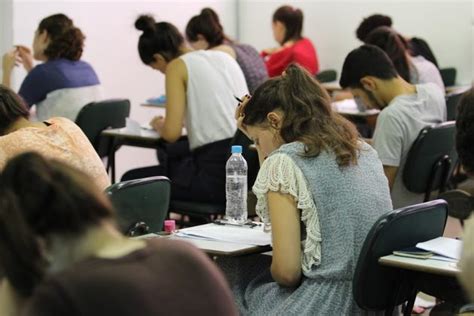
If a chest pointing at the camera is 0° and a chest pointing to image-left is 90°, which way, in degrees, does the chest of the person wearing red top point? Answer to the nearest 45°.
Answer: approximately 135°

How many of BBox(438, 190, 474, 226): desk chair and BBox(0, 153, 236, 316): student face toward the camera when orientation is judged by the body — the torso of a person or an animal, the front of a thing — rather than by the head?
0

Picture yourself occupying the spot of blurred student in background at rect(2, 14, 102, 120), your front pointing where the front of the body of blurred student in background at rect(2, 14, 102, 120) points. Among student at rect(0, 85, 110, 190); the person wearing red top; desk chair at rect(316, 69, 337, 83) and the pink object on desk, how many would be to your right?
2

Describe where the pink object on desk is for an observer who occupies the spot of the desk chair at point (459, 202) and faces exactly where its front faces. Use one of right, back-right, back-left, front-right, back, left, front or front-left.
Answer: left

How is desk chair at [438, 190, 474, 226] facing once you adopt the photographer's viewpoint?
facing away from the viewer and to the left of the viewer

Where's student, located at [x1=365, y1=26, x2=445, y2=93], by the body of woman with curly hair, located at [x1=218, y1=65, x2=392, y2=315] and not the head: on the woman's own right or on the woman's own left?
on the woman's own right

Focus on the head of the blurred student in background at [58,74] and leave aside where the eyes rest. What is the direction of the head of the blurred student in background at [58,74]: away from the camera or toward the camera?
away from the camera

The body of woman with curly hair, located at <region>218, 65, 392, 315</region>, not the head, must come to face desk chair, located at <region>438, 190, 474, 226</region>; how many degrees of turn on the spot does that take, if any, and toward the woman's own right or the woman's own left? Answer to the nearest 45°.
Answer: approximately 90° to the woman's own right

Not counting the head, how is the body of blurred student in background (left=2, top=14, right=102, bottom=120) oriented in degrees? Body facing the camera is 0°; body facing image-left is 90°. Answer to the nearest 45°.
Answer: approximately 135°

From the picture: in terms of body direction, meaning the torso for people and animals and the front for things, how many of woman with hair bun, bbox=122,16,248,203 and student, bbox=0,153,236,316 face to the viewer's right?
0
